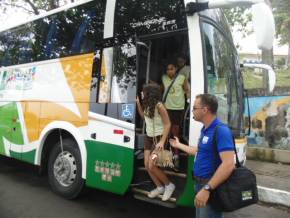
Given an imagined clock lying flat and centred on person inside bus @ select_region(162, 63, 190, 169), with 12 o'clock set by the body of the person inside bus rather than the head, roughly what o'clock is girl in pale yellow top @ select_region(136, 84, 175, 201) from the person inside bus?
The girl in pale yellow top is roughly at 1 o'clock from the person inside bus.

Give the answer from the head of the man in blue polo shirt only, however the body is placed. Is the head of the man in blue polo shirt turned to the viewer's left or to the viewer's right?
to the viewer's left

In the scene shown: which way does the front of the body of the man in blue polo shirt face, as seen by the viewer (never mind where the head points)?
to the viewer's left

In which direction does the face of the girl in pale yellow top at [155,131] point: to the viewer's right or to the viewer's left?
to the viewer's left

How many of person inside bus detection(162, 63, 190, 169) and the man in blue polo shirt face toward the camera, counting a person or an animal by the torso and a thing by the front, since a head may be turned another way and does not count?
1

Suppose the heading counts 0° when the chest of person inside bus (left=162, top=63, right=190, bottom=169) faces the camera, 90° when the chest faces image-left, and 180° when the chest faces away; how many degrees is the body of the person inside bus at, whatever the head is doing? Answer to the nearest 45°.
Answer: approximately 0°

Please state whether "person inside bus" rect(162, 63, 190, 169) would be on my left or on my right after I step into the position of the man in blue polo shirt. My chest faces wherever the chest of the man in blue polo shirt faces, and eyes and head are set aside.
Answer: on my right

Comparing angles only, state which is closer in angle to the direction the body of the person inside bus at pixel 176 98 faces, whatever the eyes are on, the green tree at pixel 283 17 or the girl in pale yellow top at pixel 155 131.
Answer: the girl in pale yellow top

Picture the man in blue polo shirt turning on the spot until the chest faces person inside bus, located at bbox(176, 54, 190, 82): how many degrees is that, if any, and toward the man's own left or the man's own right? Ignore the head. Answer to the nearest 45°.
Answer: approximately 90° to the man's own right

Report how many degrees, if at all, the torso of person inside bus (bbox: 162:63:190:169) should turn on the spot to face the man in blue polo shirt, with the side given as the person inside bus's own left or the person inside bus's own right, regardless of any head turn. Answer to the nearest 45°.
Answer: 0° — they already face them

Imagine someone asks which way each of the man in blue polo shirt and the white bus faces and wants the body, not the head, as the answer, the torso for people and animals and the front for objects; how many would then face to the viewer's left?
1
